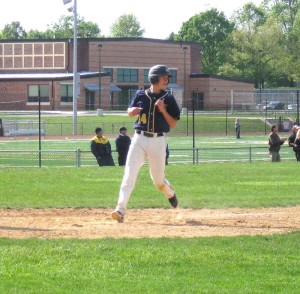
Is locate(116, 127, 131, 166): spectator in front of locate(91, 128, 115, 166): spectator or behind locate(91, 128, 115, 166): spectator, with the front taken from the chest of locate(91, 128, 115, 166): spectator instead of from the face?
in front

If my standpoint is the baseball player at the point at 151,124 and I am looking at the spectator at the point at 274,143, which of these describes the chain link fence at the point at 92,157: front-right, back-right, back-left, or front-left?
front-left

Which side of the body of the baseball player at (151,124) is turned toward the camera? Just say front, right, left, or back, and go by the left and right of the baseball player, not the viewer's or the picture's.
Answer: front

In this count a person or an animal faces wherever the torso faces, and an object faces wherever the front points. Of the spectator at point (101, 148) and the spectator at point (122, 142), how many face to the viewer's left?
0

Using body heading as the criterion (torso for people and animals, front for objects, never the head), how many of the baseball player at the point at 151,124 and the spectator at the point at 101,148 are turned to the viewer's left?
0

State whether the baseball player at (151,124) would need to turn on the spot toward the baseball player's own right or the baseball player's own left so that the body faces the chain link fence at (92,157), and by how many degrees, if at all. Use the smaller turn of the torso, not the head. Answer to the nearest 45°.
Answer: approximately 180°

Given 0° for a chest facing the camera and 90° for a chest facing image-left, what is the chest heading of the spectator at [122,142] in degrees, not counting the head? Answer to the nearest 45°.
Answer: approximately 315°

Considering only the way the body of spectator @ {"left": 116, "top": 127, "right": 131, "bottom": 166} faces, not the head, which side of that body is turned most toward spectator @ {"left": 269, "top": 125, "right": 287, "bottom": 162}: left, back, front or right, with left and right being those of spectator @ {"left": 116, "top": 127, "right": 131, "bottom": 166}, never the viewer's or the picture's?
left

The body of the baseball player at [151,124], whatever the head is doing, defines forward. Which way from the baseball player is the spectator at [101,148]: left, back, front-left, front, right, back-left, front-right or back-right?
back

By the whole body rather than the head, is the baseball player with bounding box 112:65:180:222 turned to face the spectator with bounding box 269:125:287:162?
no

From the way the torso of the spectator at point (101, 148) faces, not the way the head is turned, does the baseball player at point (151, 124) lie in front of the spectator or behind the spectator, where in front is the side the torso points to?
in front

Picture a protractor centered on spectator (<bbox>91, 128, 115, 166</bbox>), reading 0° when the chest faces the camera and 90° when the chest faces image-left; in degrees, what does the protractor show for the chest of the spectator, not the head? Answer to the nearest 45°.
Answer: approximately 315°
